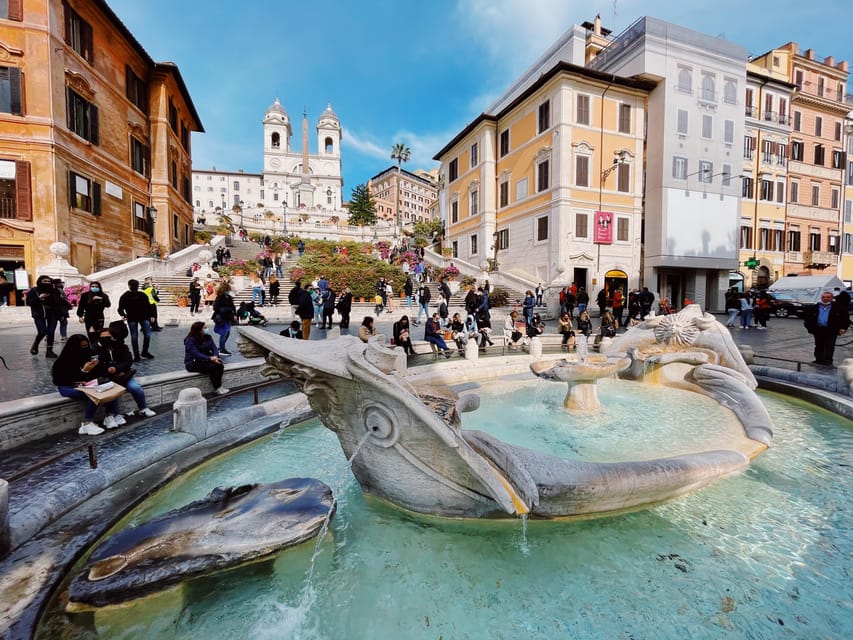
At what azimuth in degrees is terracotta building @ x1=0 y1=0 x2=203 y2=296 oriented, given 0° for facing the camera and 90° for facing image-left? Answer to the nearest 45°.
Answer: approximately 315°

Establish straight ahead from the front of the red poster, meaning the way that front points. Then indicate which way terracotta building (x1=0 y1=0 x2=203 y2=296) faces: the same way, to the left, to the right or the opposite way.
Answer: to the left

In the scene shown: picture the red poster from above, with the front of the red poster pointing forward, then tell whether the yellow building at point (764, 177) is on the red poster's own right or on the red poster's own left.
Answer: on the red poster's own left

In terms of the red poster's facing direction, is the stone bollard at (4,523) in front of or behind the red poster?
in front

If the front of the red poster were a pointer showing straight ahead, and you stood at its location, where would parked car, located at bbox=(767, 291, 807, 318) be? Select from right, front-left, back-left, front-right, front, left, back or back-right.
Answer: left

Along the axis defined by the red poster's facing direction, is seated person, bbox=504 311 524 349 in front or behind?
in front

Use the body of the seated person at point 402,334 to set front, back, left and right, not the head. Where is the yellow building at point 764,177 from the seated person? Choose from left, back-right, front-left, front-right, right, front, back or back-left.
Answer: left

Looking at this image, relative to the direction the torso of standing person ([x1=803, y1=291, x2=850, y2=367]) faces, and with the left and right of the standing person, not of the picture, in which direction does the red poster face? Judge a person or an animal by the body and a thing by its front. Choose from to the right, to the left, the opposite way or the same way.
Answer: the same way

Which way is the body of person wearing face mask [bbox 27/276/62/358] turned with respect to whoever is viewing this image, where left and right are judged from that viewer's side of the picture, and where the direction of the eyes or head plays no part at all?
facing the viewer

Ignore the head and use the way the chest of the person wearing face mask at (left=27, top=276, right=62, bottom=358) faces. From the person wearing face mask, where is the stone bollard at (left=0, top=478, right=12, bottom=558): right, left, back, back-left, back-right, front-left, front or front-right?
front

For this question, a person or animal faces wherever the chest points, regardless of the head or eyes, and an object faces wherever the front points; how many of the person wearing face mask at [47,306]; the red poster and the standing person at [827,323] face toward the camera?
3

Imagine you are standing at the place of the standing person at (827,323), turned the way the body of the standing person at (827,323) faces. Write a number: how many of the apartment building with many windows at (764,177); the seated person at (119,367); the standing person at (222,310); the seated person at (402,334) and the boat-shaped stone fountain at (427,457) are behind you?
1

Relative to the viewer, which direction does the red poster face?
toward the camera

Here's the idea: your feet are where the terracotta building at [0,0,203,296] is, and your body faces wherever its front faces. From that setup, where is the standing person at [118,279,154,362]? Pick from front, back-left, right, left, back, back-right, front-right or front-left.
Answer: front-right

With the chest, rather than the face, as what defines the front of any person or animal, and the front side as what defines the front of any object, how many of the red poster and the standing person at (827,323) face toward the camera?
2

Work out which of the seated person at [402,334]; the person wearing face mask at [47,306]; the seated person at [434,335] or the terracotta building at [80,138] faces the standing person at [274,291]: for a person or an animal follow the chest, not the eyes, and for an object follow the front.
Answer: the terracotta building

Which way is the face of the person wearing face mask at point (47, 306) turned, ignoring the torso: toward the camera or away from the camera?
toward the camera

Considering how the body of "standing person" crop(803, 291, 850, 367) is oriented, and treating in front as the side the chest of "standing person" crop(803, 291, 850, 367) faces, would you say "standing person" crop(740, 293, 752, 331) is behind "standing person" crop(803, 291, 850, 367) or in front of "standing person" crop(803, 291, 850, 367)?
behind

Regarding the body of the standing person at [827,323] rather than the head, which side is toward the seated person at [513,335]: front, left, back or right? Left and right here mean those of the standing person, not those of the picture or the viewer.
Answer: right

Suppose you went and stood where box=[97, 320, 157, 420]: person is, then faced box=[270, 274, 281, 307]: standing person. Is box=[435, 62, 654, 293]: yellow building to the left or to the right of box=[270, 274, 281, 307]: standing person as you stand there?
right
